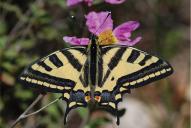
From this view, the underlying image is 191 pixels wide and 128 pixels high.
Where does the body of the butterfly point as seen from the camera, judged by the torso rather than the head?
away from the camera
